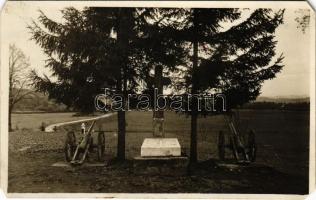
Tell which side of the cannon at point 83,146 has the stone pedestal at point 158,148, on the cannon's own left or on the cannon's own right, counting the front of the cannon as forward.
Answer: on the cannon's own right
